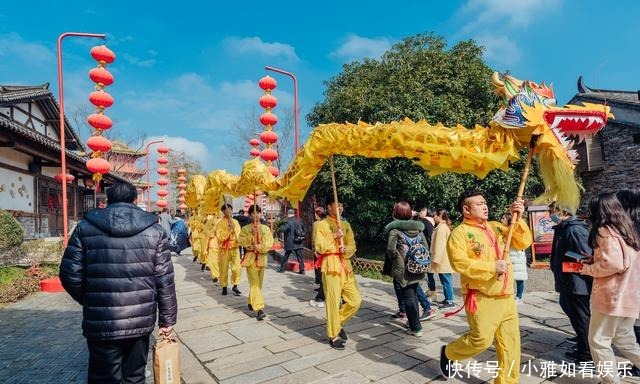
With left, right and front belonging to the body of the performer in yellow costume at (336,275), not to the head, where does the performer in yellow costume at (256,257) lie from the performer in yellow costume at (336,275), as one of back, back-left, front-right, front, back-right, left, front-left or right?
back

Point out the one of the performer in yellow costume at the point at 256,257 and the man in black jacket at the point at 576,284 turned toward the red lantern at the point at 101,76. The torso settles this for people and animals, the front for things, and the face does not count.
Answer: the man in black jacket

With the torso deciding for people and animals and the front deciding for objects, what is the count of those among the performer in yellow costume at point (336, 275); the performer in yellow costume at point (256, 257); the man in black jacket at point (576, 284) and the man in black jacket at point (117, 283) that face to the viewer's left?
1

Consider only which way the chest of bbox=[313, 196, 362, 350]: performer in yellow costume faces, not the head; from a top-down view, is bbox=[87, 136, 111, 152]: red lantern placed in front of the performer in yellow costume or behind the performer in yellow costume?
behind

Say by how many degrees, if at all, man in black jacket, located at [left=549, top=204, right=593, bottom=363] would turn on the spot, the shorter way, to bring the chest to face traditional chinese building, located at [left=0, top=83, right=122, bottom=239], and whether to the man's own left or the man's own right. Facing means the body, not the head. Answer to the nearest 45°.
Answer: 0° — they already face it

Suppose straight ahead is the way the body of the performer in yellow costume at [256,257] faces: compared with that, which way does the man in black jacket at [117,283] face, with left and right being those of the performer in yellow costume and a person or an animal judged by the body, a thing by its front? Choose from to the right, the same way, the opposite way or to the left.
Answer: the opposite way

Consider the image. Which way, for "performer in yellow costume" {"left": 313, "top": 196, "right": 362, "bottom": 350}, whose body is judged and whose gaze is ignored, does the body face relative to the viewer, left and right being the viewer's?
facing the viewer and to the right of the viewer

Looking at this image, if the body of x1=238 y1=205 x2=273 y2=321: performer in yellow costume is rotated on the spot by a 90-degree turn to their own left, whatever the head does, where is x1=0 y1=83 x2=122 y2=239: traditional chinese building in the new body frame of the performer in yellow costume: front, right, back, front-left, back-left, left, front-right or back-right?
back-left

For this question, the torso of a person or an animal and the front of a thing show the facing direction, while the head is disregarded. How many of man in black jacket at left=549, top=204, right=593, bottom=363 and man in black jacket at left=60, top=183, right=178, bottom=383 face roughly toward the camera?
0

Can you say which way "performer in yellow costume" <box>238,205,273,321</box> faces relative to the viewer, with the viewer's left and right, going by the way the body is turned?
facing the viewer

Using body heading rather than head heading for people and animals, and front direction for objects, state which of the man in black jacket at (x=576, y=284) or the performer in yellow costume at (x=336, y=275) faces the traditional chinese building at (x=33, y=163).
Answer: the man in black jacket

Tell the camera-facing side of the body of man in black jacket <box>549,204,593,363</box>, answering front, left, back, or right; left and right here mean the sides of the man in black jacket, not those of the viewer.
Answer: left

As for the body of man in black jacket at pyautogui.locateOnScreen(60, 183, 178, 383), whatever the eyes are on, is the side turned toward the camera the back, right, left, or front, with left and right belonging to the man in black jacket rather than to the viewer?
back

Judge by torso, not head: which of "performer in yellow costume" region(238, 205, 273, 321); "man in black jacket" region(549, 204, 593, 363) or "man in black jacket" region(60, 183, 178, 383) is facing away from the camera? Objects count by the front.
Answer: "man in black jacket" region(60, 183, 178, 383)

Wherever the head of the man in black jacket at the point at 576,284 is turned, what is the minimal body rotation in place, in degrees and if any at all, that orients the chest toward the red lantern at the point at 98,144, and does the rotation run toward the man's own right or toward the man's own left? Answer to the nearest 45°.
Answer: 0° — they already face it

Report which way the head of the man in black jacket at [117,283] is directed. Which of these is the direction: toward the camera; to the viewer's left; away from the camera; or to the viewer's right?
away from the camera
